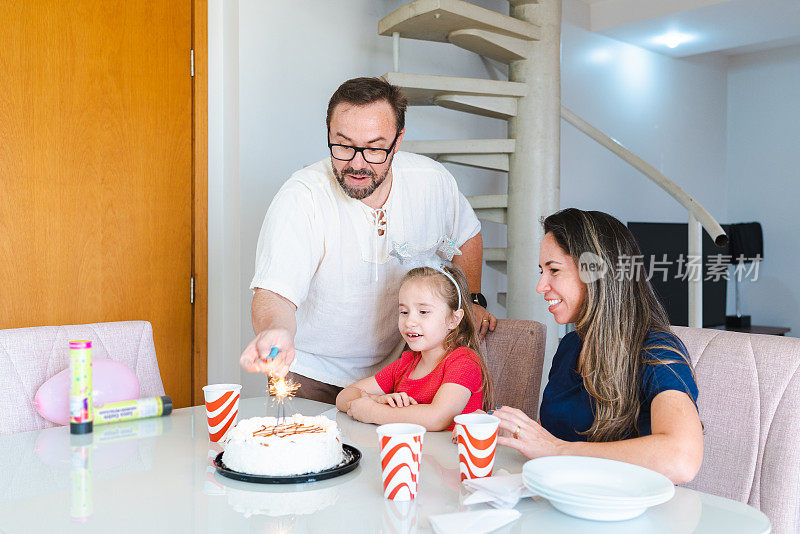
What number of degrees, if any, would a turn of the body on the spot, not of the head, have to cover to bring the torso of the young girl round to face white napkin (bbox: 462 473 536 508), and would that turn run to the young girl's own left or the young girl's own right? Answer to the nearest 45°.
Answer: approximately 45° to the young girl's own left

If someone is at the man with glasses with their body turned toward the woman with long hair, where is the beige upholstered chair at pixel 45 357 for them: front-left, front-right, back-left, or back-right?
back-right

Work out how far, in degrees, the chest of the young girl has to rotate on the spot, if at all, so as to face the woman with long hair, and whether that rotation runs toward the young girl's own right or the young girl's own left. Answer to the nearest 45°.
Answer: approximately 90° to the young girl's own left

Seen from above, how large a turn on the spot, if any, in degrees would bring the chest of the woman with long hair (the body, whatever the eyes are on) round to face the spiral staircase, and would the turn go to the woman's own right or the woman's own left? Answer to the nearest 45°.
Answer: approximately 90° to the woman's own right

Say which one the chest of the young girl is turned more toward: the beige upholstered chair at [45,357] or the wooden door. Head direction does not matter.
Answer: the beige upholstered chair

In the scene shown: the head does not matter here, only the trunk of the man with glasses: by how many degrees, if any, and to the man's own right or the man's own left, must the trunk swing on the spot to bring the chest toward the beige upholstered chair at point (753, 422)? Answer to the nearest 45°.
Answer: approximately 45° to the man's own left

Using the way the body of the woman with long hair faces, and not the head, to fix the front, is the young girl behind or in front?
in front

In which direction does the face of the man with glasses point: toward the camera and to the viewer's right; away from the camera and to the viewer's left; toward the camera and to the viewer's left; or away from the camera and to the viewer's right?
toward the camera and to the viewer's left

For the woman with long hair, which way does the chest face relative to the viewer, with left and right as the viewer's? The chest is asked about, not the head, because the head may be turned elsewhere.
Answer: facing to the left of the viewer

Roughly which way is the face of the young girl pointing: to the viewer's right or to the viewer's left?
to the viewer's left

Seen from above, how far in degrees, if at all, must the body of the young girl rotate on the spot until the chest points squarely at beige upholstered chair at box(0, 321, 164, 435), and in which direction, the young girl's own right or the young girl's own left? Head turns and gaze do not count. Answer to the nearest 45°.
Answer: approximately 45° to the young girl's own right

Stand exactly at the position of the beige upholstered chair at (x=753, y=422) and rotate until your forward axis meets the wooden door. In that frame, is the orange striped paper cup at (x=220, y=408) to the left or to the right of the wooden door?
left
